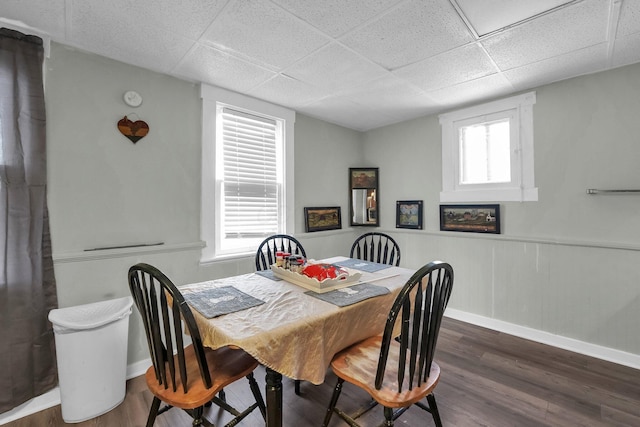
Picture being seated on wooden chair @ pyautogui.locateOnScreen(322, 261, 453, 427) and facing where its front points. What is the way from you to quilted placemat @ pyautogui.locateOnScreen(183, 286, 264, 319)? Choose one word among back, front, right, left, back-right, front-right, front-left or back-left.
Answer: front-left

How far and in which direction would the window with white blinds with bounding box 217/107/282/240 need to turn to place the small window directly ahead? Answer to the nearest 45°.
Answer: approximately 45° to its left

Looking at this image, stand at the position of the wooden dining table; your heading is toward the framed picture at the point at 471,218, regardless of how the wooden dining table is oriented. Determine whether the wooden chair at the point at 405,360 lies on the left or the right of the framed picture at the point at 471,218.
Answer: right

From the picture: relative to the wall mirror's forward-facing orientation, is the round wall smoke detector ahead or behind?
ahead

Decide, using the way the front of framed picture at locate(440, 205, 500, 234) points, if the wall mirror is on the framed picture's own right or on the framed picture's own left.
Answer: on the framed picture's own right

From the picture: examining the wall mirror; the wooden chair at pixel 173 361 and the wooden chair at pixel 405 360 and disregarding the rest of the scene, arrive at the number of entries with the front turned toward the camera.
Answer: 1

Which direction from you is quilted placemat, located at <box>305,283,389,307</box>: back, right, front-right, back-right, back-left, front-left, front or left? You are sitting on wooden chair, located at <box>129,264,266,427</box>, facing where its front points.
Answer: front-right

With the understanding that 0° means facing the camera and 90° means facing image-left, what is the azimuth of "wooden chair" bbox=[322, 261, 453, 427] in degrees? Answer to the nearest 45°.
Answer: approximately 135°

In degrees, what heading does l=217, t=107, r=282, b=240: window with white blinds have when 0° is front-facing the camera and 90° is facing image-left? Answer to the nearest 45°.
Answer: approximately 315°

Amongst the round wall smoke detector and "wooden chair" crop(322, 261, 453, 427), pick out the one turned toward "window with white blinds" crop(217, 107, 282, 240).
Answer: the wooden chair

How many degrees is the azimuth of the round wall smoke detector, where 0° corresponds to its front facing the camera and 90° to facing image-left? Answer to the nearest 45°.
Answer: approximately 0°

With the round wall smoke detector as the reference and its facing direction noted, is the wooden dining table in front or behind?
in front

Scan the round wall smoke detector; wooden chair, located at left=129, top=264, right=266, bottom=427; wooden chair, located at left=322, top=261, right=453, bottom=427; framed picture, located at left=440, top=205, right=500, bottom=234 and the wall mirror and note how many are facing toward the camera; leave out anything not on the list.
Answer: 3

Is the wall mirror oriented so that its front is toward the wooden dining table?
yes

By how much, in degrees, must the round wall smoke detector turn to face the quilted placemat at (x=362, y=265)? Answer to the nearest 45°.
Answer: approximately 45° to its left
